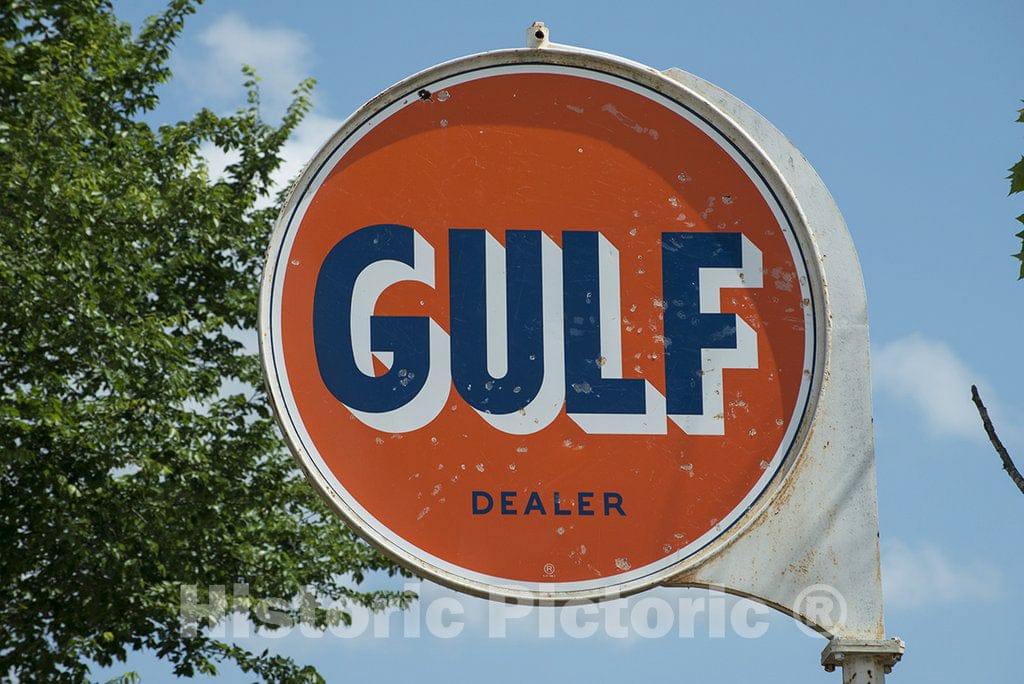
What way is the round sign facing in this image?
toward the camera

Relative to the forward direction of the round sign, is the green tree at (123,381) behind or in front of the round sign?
behind
